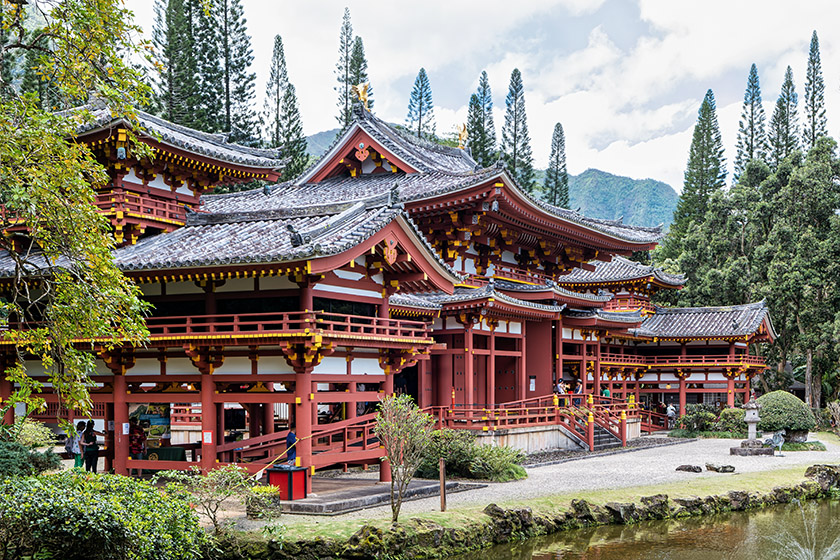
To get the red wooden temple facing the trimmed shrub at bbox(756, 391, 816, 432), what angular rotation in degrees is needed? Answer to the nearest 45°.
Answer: approximately 90° to its left

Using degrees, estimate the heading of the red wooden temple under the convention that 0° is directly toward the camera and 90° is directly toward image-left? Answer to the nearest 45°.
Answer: approximately 315°

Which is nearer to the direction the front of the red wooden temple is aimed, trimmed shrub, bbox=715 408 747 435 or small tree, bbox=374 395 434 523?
the small tree

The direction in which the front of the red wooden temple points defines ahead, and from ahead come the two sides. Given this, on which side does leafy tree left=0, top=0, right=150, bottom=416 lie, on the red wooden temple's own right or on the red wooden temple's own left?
on the red wooden temple's own right

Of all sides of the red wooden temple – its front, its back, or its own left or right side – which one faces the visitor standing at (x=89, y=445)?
right

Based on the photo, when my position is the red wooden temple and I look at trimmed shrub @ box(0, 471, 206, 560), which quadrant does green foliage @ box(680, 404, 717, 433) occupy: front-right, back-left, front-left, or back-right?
back-left

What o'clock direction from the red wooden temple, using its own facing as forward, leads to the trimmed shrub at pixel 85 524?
The trimmed shrub is roughly at 2 o'clock from the red wooden temple.

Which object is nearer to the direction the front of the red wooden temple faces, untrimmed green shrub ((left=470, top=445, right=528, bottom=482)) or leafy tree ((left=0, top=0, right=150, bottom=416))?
the untrimmed green shrub

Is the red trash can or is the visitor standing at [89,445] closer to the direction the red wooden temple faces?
the red trash can

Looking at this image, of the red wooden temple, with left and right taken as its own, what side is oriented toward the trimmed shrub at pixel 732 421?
left

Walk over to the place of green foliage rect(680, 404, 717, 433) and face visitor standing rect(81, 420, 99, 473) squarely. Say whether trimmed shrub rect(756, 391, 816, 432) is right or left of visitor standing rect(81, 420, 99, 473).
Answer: left
